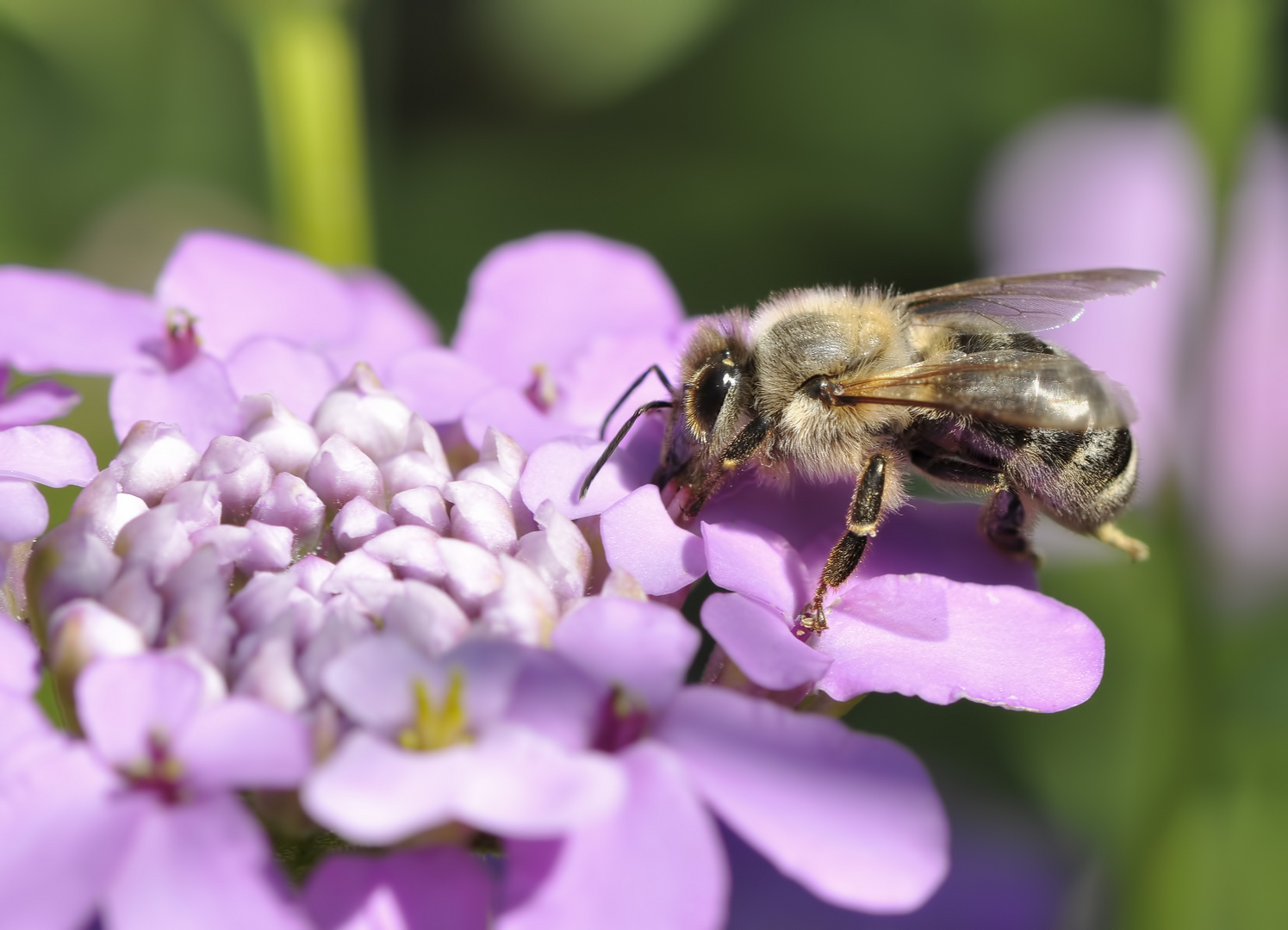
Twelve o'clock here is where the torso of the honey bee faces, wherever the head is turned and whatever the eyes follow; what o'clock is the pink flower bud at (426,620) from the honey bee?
The pink flower bud is roughly at 10 o'clock from the honey bee.

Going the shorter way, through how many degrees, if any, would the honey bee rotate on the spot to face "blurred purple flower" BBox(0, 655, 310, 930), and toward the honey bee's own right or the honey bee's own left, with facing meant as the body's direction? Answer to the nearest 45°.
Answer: approximately 45° to the honey bee's own left

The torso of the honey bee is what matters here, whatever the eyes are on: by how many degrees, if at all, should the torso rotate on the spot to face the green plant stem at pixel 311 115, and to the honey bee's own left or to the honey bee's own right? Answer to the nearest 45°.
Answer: approximately 45° to the honey bee's own right

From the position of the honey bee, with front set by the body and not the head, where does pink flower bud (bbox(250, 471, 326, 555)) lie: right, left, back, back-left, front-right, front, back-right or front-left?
front-left

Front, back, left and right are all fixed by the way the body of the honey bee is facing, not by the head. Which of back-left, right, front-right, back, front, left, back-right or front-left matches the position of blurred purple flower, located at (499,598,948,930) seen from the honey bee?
left

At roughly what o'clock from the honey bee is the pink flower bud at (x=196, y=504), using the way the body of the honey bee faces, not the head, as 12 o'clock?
The pink flower bud is roughly at 11 o'clock from the honey bee.

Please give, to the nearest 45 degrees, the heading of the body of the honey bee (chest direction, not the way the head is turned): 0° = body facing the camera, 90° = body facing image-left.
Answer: approximately 90°

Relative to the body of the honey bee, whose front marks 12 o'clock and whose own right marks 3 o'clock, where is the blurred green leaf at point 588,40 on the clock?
The blurred green leaf is roughly at 2 o'clock from the honey bee.

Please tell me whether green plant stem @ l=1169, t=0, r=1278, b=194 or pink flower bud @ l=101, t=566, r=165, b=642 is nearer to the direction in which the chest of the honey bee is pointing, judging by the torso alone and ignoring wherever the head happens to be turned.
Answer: the pink flower bud

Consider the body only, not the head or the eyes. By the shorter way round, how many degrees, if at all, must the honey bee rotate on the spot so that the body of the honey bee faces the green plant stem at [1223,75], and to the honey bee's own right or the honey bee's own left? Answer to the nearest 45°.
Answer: approximately 90° to the honey bee's own right

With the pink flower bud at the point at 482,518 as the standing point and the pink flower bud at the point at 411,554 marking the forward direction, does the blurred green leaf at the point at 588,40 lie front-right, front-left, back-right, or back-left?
back-right
